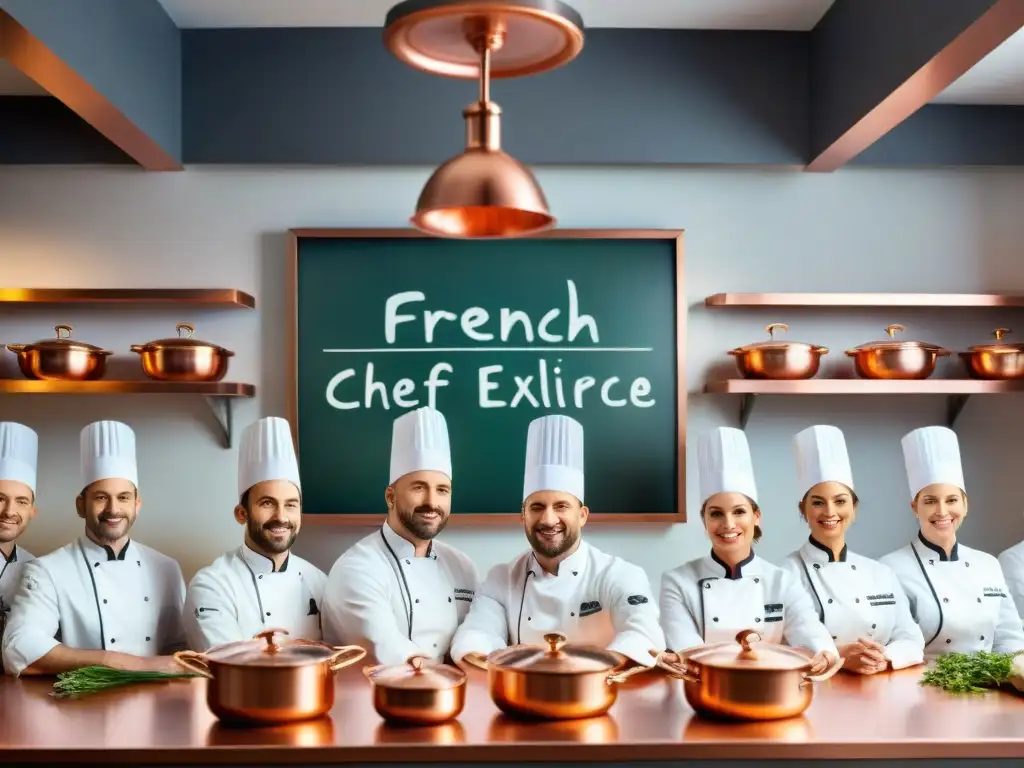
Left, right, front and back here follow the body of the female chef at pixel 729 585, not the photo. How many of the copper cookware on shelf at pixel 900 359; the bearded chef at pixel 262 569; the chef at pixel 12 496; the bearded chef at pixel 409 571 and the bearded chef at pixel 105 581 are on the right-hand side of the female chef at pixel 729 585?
4

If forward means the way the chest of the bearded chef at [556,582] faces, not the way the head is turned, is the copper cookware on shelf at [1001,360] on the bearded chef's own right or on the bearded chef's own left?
on the bearded chef's own left

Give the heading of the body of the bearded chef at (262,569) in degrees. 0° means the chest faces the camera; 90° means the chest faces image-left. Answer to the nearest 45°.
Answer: approximately 315°

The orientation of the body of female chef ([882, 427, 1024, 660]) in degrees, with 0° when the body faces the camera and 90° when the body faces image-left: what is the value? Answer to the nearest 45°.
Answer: approximately 0°

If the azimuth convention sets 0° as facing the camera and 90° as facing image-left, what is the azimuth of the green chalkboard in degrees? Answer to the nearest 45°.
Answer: approximately 0°

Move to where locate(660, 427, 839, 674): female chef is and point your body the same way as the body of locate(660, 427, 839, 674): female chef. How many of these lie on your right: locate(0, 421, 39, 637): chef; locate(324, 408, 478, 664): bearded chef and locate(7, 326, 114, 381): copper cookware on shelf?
3
